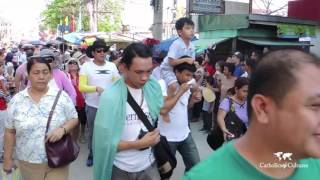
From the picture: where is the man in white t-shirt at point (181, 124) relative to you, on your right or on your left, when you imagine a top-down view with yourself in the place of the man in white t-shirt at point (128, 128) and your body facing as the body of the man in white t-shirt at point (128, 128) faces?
on your left

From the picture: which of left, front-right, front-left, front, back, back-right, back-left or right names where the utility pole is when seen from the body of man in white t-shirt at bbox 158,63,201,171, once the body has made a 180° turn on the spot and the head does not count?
front-right

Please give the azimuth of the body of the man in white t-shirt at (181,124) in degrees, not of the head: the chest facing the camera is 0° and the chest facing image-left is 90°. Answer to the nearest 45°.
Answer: approximately 315°

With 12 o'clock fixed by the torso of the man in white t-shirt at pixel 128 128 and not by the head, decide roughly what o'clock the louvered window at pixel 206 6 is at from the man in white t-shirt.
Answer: The louvered window is roughly at 8 o'clock from the man in white t-shirt.

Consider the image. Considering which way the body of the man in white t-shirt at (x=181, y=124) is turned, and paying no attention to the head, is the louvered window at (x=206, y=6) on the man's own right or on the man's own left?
on the man's own left

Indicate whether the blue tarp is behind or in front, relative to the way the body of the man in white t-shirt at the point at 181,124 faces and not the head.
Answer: behind
